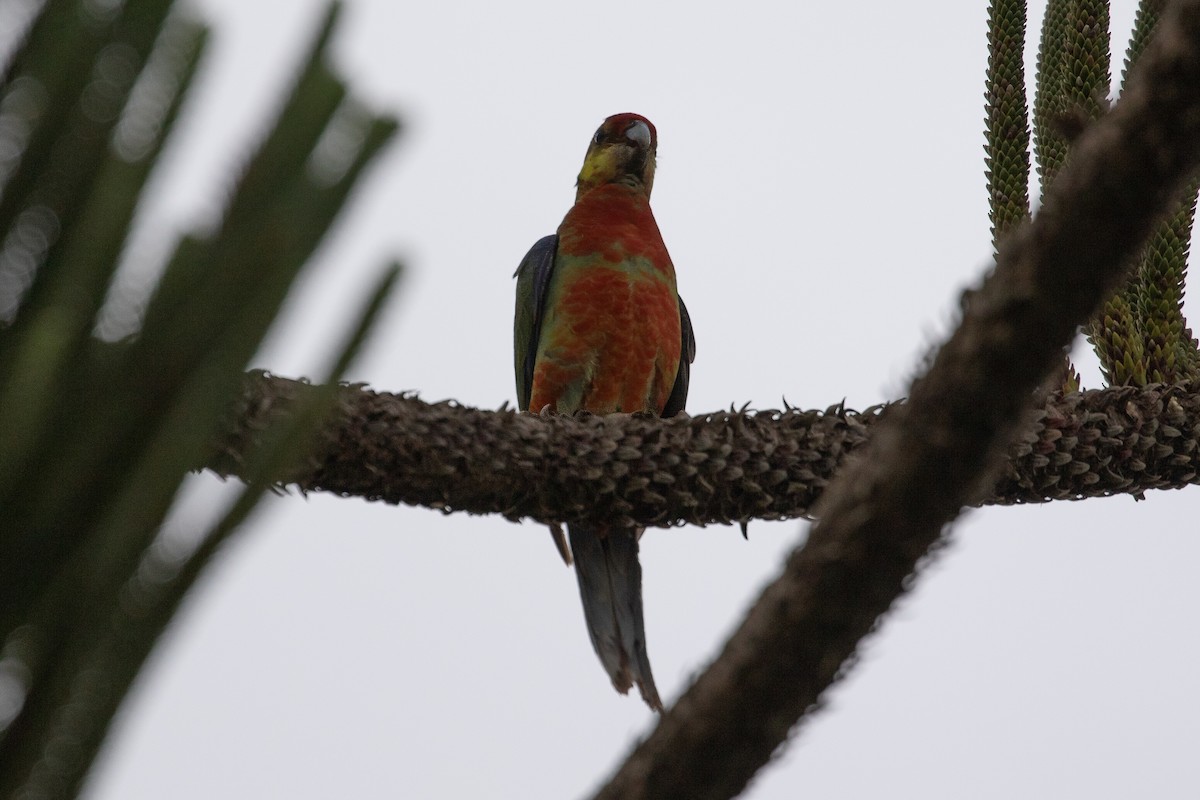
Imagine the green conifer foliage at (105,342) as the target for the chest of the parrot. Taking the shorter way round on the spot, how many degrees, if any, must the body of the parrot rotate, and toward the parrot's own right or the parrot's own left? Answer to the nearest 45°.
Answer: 0° — it already faces it

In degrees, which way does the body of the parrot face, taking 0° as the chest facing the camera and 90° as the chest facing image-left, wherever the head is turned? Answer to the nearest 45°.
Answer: approximately 0°

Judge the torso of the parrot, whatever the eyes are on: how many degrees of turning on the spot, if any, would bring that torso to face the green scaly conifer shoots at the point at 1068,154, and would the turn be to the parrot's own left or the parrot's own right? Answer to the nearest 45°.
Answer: approximately 45° to the parrot's own left

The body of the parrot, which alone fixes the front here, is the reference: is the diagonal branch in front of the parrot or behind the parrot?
in front
